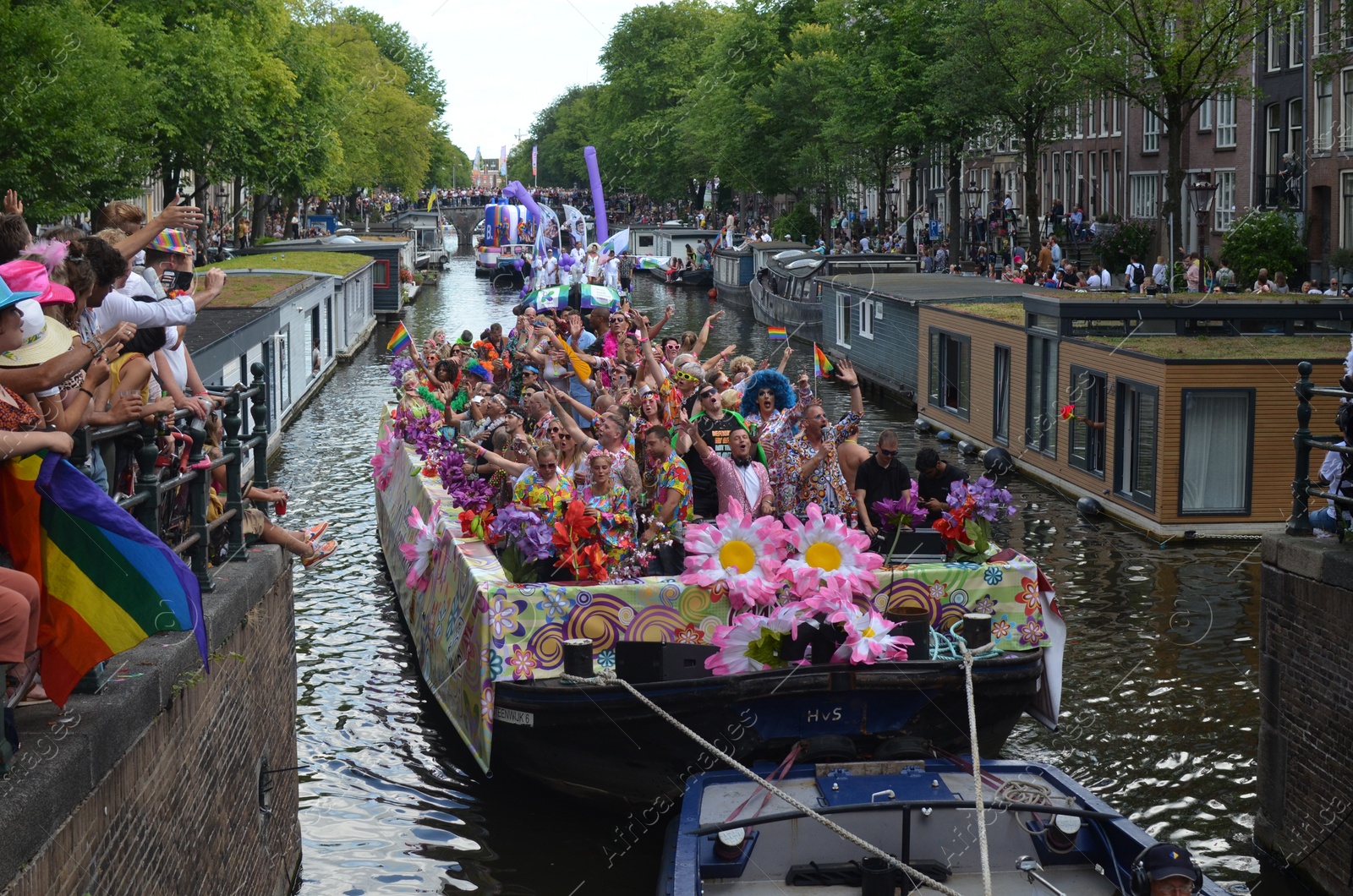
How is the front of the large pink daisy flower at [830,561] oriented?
toward the camera

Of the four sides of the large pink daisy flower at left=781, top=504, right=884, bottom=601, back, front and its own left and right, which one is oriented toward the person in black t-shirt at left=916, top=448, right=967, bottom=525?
back

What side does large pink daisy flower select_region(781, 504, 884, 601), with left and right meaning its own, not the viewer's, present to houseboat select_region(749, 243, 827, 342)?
back

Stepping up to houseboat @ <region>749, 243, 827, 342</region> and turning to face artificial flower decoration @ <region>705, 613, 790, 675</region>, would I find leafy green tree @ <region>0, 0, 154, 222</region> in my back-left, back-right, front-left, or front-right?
front-right

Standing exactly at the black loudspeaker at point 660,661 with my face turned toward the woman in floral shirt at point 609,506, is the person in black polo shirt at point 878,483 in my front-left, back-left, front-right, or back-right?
front-right

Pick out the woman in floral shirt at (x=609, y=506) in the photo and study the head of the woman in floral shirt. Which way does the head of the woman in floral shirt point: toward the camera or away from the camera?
toward the camera

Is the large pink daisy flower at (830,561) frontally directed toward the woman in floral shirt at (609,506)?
no

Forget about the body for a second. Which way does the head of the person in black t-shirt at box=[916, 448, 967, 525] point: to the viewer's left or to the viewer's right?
to the viewer's left

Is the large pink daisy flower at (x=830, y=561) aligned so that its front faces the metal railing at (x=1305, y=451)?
no

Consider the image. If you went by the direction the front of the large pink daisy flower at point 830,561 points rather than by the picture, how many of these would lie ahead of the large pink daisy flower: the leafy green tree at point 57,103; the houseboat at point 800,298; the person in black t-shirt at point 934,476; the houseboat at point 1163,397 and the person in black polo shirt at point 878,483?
0

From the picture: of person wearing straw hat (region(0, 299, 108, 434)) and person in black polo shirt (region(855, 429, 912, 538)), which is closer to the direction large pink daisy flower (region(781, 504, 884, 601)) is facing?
the person wearing straw hat

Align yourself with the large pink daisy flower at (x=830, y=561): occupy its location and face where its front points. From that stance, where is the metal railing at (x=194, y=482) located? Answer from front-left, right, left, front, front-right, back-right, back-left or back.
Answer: front-right

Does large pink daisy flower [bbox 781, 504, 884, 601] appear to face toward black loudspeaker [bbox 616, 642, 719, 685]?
no

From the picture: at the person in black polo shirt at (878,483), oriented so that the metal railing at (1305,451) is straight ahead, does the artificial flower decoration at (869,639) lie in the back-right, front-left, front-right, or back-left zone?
front-right
